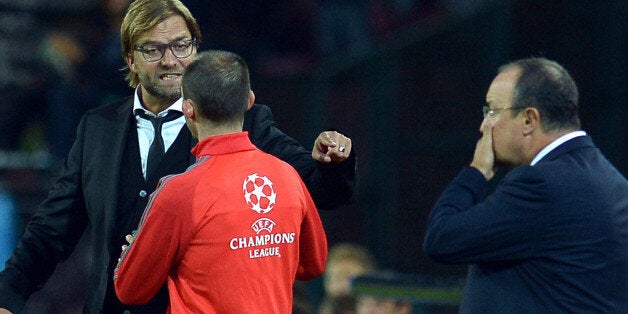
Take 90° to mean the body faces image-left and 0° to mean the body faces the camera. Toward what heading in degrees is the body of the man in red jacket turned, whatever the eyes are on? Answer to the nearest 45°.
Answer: approximately 135°

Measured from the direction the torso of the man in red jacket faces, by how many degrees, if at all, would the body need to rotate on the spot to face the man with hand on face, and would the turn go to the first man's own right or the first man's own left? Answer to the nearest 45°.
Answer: approximately 135° to the first man's own right

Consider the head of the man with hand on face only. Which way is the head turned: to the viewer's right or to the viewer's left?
to the viewer's left

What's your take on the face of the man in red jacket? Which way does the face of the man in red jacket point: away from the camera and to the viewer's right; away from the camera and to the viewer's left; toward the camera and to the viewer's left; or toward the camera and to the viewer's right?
away from the camera and to the viewer's left
